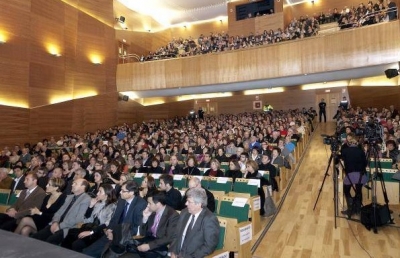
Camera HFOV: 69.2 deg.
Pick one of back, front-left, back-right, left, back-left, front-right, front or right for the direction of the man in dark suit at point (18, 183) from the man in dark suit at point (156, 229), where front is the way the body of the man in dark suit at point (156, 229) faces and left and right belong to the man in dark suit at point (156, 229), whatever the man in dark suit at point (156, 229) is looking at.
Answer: right

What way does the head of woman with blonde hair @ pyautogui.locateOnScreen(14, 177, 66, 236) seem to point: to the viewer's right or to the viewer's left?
to the viewer's left

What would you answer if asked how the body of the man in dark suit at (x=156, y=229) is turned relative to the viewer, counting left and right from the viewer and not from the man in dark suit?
facing the viewer and to the left of the viewer

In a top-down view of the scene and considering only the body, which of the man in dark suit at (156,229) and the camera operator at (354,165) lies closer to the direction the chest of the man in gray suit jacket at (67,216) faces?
the man in dark suit

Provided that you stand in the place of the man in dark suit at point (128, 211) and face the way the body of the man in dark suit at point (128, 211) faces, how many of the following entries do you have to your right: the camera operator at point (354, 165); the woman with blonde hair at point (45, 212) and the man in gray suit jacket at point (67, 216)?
2

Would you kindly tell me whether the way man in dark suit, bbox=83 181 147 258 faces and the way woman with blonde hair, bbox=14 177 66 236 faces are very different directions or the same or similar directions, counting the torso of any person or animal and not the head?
same or similar directions

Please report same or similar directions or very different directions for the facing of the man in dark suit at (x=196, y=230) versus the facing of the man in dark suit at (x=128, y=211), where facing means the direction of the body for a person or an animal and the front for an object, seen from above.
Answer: same or similar directions

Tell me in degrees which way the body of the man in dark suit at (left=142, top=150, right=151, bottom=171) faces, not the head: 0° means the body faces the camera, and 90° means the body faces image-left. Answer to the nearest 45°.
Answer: approximately 45°

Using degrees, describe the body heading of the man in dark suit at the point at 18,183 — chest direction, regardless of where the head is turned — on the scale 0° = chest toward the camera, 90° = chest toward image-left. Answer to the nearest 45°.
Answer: approximately 45°

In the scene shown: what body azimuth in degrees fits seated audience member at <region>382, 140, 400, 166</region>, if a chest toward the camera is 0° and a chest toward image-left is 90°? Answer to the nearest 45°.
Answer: approximately 45°

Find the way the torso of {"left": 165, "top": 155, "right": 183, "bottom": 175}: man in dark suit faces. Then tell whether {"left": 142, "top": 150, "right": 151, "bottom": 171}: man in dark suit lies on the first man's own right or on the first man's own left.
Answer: on the first man's own right

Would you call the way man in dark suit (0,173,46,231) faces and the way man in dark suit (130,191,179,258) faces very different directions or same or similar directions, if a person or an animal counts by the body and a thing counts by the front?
same or similar directions

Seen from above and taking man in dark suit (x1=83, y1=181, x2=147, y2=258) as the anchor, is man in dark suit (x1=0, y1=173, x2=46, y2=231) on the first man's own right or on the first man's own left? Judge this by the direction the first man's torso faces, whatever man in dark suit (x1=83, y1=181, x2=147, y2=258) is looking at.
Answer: on the first man's own right

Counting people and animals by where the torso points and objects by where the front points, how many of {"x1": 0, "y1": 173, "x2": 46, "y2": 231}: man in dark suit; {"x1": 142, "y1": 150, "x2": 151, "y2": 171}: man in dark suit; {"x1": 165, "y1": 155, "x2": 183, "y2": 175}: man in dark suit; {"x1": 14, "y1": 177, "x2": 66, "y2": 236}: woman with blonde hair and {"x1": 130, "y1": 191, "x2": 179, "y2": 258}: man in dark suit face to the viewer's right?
0

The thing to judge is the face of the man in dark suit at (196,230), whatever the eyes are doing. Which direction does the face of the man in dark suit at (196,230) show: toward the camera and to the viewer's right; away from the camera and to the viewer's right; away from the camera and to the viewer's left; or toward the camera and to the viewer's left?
toward the camera and to the viewer's left

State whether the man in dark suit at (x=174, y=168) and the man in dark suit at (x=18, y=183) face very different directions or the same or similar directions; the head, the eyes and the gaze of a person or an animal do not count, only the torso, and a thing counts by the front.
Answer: same or similar directions

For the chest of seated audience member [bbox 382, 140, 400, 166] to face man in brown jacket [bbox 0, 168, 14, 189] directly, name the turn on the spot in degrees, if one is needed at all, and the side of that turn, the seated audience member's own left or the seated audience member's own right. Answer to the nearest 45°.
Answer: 0° — they already face them
